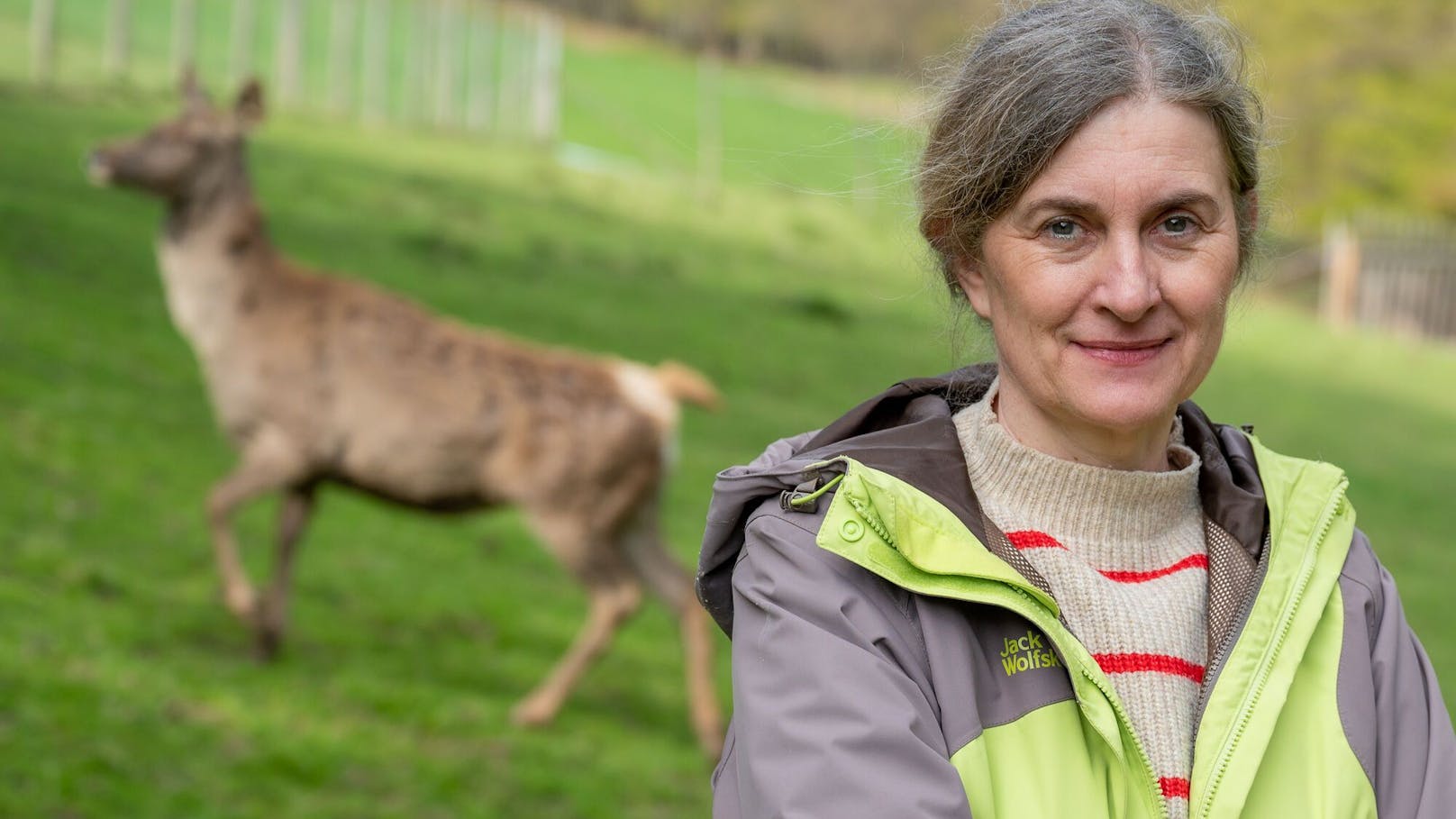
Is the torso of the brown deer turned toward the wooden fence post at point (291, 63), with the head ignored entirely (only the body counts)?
no

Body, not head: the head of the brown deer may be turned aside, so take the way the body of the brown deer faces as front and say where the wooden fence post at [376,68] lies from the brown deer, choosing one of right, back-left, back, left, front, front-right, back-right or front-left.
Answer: right

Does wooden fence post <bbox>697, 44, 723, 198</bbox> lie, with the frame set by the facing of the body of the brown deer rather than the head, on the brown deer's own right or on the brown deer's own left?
on the brown deer's own right

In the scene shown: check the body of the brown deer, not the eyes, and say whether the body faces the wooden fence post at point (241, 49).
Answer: no

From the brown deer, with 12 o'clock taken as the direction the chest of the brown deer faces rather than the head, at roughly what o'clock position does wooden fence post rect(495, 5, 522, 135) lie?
The wooden fence post is roughly at 3 o'clock from the brown deer.

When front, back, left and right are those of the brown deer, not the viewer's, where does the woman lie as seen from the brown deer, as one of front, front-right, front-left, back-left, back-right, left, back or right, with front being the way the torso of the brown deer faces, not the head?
left

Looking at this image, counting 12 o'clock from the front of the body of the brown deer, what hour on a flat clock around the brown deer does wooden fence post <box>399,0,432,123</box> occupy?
The wooden fence post is roughly at 3 o'clock from the brown deer.

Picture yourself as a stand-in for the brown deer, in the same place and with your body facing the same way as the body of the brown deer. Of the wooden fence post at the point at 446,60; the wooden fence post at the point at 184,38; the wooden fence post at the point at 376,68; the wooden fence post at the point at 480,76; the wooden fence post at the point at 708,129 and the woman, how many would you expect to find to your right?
5

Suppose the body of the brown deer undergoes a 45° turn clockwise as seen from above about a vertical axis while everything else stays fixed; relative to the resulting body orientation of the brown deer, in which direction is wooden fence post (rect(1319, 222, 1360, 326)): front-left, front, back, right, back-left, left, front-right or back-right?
right

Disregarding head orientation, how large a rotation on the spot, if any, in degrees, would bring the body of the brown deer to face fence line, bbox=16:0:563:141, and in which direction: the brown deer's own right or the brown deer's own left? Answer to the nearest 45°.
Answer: approximately 90° to the brown deer's own right

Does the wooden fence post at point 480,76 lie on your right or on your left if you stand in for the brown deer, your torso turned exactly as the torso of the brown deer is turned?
on your right

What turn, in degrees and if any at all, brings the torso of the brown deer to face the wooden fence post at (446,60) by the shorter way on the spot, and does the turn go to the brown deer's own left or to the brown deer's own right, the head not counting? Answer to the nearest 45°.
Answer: approximately 90° to the brown deer's own right

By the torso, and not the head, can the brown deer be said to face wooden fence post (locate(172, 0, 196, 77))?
no

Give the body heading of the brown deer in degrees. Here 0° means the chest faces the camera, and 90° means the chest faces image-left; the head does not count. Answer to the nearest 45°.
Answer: approximately 90°

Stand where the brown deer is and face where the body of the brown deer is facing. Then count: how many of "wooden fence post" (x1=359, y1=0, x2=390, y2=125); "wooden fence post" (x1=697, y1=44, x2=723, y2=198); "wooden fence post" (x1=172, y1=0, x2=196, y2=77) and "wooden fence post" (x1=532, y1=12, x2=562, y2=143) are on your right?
4

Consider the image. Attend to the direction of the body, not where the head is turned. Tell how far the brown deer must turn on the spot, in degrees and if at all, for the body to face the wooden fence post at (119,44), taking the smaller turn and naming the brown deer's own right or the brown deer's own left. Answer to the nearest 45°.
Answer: approximately 90° to the brown deer's own right
